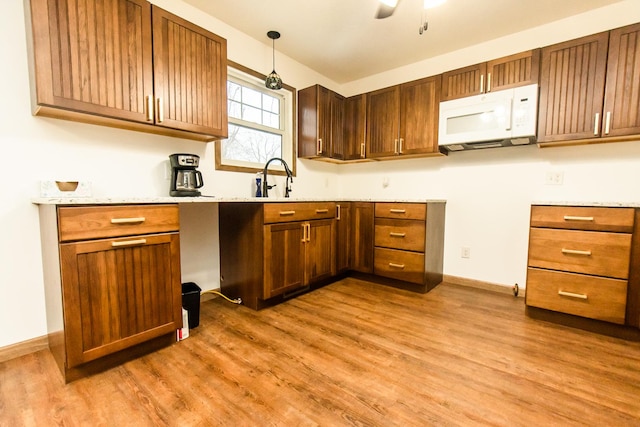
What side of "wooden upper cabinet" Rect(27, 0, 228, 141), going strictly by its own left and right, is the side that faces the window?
left

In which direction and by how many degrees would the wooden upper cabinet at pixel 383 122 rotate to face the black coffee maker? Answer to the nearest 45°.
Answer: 0° — it already faces it

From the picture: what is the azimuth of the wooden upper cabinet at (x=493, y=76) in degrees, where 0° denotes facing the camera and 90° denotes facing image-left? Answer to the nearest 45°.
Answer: approximately 45°

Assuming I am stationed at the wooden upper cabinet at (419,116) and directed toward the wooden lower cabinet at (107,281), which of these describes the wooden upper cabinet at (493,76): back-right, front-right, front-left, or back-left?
back-left

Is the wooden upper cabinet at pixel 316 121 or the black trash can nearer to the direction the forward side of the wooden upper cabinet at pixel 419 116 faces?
the black trash can
